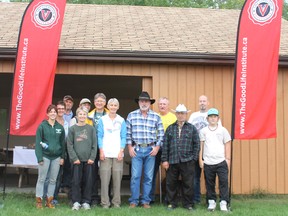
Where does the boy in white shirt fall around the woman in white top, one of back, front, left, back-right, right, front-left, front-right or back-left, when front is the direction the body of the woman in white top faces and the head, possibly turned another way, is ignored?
left

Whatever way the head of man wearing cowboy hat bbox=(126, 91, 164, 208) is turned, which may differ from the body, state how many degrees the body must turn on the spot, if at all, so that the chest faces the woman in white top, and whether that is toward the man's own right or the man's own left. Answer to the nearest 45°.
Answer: approximately 90° to the man's own right

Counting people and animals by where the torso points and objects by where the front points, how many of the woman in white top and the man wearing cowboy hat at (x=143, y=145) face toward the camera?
2

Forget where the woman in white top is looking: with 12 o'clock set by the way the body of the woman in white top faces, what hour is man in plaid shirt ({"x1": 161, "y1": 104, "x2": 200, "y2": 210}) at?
The man in plaid shirt is roughly at 9 o'clock from the woman in white top.

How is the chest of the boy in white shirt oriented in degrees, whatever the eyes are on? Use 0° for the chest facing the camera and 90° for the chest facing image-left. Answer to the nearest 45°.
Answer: approximately 0°

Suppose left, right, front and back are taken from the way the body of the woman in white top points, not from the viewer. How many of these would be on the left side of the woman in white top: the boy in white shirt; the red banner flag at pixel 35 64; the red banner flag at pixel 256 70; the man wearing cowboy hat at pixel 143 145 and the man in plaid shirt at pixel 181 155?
4

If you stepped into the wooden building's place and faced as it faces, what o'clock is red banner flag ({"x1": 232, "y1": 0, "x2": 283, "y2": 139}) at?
The red banner flag is roughly at 11 o'clock from the wooden building.
